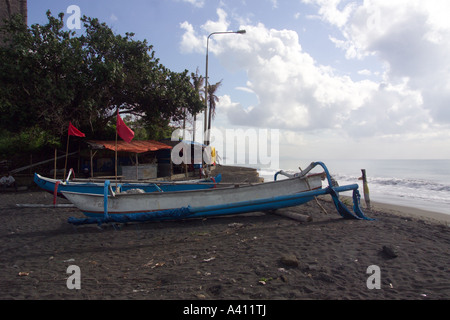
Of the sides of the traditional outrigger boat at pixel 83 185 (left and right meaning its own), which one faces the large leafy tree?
right

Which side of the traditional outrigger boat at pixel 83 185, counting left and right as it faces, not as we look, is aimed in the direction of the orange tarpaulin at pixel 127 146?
right

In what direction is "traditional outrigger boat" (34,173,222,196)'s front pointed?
to the viewer's left

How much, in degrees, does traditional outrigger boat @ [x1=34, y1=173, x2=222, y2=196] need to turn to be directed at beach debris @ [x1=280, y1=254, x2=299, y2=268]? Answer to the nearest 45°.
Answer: approximately 135° to its left

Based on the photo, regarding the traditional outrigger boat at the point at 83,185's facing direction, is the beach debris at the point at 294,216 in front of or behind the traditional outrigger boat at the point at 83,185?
behind

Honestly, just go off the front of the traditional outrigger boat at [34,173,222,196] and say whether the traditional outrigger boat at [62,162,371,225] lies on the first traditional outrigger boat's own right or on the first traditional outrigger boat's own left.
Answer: on the first traditional outrigger boat's own left

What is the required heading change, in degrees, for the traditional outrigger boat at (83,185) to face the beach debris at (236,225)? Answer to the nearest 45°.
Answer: approximately 135° to its left

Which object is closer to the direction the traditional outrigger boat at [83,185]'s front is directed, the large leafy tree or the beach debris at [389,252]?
the large leafy tree
